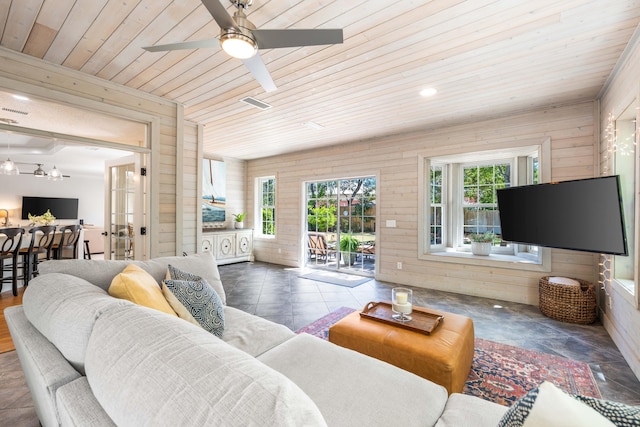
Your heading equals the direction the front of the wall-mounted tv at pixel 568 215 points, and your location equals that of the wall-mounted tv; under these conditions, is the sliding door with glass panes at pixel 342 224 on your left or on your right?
on your right

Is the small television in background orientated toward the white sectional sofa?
yes

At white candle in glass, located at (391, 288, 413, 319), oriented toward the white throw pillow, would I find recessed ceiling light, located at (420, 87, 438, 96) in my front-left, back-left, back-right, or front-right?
back-left

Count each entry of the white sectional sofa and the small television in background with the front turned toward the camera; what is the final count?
1

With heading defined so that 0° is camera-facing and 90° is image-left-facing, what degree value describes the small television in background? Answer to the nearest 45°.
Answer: approximately 0°

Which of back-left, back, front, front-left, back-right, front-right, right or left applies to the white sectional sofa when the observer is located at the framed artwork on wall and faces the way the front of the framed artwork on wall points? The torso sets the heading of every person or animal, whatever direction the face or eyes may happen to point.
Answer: front-right

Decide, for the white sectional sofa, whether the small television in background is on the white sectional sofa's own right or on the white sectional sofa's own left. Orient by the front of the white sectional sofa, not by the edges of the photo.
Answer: on the white sectional sofa's own left

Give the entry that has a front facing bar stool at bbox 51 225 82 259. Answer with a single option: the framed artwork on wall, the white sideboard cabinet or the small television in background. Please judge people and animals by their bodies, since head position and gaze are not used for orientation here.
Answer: the small television in background

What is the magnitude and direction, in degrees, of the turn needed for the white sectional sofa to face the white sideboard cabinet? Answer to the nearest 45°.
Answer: approximately 45° to its left
